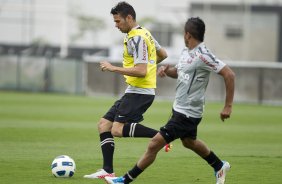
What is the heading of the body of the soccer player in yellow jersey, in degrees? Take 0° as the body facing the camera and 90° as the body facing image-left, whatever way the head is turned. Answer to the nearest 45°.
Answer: approximately 90°

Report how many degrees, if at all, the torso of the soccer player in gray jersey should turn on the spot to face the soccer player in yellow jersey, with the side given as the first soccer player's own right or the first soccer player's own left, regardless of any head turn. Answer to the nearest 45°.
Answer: approximately 45° to the first soccer player's own right

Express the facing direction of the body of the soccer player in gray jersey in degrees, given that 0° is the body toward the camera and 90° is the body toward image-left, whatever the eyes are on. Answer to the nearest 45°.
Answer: approximately 90°

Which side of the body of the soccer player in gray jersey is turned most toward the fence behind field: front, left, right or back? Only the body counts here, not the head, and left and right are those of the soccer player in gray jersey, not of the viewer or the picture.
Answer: right
